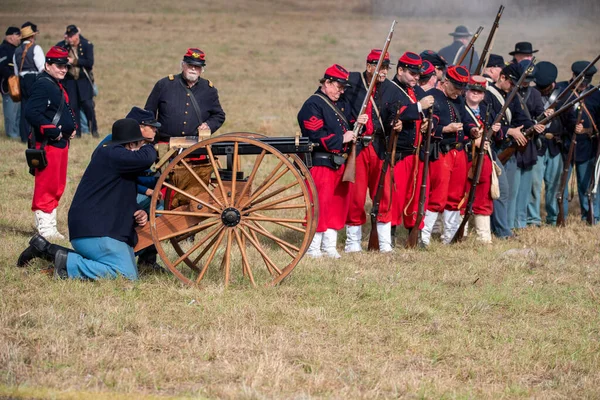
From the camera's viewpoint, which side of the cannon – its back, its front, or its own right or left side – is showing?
right

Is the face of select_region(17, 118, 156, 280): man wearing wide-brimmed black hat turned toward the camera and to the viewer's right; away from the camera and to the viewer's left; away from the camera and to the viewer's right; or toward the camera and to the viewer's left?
away from the camera and to the viewer's right

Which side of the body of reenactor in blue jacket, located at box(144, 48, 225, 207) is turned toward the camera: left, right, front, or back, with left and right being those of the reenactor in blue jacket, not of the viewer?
front

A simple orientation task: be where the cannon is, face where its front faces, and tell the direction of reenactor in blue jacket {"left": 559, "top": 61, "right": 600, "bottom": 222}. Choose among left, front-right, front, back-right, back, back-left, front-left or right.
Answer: front-left

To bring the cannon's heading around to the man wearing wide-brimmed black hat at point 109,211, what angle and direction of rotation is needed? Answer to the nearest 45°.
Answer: approximately 180°

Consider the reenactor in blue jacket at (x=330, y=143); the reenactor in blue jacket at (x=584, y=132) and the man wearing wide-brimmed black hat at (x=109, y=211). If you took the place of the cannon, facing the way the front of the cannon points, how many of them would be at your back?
1

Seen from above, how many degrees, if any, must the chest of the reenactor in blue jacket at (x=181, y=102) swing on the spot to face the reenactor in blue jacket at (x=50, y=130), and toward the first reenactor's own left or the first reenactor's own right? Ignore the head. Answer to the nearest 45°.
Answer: approximately 90° to the first reenactor's own right

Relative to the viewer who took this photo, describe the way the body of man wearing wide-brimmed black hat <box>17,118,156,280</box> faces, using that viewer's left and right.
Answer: facing to the right of the viewer

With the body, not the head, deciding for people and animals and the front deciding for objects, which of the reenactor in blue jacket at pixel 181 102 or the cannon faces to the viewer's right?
the cannon

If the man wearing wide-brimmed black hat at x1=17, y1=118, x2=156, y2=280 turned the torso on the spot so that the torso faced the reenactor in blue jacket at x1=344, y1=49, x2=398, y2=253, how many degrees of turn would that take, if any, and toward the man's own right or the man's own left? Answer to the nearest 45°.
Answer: approximately 45° to the man's own left

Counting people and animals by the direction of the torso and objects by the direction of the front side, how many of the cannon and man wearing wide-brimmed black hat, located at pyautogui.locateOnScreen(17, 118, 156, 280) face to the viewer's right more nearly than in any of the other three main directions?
2

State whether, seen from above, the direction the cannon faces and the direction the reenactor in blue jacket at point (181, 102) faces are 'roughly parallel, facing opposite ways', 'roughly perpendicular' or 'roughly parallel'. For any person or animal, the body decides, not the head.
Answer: roughly perpendicular

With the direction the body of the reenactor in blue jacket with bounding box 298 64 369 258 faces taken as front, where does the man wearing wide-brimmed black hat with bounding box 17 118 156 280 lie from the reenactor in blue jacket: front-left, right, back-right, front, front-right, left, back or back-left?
right

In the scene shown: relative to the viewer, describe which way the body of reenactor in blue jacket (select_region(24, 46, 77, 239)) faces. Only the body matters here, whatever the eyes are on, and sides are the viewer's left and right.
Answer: facing the viewer and to the right of the viewer
